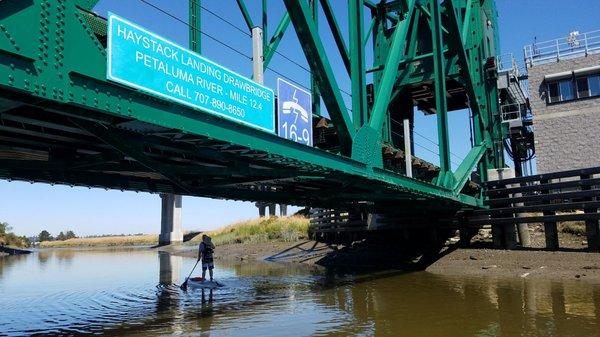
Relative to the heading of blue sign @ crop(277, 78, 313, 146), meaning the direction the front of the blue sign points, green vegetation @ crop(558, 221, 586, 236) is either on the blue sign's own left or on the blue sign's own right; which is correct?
on the blue sign's own left

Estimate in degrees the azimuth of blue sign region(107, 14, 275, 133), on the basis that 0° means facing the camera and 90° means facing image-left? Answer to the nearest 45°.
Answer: approximately 315°

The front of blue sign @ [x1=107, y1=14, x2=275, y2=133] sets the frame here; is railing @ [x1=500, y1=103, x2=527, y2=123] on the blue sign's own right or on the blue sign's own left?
on the blue sign's own left

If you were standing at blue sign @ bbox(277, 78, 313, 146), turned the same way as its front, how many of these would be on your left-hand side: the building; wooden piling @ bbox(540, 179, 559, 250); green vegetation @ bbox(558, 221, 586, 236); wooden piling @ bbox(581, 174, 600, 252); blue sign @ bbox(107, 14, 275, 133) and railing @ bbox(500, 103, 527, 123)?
5

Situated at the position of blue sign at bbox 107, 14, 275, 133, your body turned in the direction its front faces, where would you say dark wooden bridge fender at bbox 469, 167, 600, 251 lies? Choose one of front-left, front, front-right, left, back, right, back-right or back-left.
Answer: left

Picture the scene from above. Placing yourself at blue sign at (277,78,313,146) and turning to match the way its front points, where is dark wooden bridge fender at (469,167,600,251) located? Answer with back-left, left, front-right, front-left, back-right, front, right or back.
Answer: left

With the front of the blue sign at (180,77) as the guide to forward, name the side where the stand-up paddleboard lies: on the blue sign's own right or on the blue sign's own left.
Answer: on the blue sign's own left

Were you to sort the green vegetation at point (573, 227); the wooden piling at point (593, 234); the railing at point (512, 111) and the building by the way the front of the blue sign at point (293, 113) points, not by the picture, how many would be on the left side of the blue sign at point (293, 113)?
4

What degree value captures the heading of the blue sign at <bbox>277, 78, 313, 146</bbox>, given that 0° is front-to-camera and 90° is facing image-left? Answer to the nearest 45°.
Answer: approximately 315°

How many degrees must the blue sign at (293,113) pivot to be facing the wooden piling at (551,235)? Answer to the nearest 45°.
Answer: approximately 90° to its left

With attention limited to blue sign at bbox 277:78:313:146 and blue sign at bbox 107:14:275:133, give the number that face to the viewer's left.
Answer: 0

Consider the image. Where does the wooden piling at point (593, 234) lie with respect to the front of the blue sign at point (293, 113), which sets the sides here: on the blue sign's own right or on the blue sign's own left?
on the blue sign's own left

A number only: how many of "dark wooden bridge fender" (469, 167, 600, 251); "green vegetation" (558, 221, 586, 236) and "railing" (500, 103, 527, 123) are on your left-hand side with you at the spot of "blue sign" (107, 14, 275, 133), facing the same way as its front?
3

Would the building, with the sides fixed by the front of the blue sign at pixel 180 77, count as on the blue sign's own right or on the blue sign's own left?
on the blue sign's own left
